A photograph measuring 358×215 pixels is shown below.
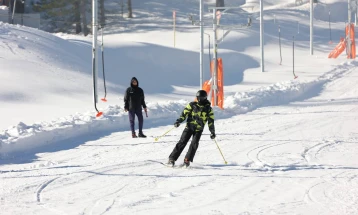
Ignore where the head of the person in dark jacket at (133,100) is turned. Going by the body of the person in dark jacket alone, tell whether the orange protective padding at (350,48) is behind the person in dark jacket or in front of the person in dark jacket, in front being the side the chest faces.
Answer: behind

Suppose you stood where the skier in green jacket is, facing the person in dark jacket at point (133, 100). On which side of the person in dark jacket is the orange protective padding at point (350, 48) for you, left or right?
right

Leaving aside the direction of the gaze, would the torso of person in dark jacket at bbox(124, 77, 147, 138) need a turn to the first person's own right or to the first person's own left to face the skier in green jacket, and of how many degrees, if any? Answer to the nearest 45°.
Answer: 0° — they already face them

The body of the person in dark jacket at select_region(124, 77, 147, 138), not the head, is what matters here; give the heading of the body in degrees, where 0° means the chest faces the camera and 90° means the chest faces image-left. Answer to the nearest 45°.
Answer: approximately 0°

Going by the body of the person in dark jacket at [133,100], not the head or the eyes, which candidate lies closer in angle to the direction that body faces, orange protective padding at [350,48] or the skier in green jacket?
the skier in green jacket
